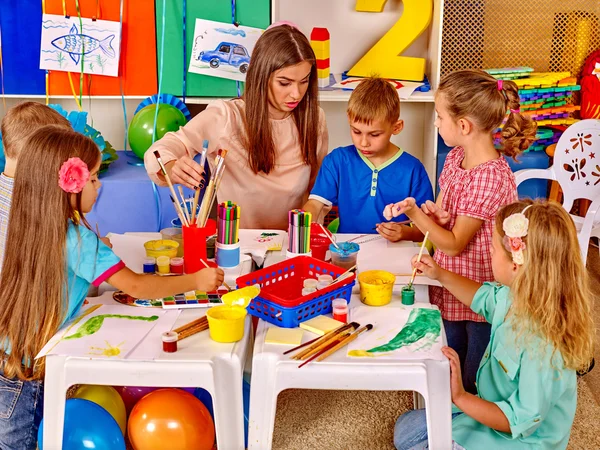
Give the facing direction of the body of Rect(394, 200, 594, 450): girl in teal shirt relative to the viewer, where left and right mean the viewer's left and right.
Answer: facing to the left of the viewer

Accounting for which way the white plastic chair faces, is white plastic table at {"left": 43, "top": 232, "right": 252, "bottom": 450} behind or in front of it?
in front

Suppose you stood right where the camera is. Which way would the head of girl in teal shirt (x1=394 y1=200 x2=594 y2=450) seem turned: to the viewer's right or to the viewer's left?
to the viewer's left

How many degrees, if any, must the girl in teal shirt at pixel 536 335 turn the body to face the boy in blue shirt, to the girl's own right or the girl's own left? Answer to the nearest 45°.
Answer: approximately 45° to the girl's own right

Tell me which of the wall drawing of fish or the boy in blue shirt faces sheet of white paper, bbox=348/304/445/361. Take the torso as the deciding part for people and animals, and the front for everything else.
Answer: the boy in blue shirt

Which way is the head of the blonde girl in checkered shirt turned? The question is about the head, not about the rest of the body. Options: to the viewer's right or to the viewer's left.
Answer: to the viewer's left

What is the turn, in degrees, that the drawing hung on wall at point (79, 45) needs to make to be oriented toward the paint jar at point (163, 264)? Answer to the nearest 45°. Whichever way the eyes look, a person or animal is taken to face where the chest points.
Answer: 0° — it already faces it
